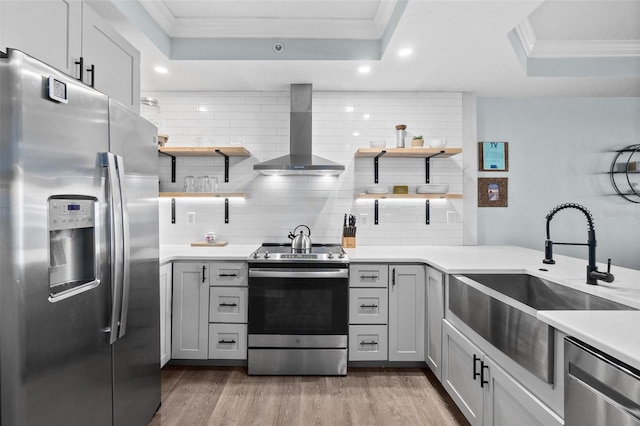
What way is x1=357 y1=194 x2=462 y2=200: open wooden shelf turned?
toward the camera

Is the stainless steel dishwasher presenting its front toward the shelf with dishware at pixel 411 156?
no

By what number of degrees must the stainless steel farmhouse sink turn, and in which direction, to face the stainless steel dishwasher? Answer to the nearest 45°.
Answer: approximately 45° to its left

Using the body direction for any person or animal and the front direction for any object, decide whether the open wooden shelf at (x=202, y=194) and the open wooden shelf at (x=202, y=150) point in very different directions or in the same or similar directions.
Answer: same or similar directions

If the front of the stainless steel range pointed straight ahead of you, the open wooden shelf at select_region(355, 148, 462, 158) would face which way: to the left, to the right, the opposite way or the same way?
the same way

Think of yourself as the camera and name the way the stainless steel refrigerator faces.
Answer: facing the viewer and to the right of the viewer

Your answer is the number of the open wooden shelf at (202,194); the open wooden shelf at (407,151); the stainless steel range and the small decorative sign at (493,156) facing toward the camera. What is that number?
4

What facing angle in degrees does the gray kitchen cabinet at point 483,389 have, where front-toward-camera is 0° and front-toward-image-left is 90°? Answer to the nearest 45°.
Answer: approximately 45°

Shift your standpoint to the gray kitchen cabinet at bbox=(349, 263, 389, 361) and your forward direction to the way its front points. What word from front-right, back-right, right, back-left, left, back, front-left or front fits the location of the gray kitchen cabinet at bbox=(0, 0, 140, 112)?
front-right

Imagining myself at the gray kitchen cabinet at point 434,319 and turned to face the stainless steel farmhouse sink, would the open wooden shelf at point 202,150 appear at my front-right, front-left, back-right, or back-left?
back-right

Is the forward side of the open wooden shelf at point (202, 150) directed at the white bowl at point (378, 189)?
no

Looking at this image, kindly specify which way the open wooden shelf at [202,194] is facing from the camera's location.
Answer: facing the viewer

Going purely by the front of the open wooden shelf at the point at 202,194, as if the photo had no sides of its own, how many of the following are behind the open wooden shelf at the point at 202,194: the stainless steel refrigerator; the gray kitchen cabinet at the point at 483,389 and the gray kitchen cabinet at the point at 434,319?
0

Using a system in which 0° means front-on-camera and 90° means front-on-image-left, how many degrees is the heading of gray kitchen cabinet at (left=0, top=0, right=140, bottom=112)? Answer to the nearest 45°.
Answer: approximately 315°

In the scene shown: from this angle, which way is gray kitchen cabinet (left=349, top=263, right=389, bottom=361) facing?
toward the camera

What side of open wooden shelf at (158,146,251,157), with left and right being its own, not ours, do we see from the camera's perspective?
front

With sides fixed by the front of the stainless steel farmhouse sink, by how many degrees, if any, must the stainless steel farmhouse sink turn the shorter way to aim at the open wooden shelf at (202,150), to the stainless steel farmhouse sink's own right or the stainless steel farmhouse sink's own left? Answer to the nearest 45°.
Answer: approximately 45° to the stainless steel farmhouse sink's own right

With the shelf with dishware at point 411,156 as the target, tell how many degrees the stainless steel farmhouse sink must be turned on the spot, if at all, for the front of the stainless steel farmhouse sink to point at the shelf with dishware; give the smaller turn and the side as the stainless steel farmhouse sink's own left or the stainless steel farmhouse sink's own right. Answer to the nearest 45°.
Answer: approximately 90° to the stainless steel farmhouse sink's own right
